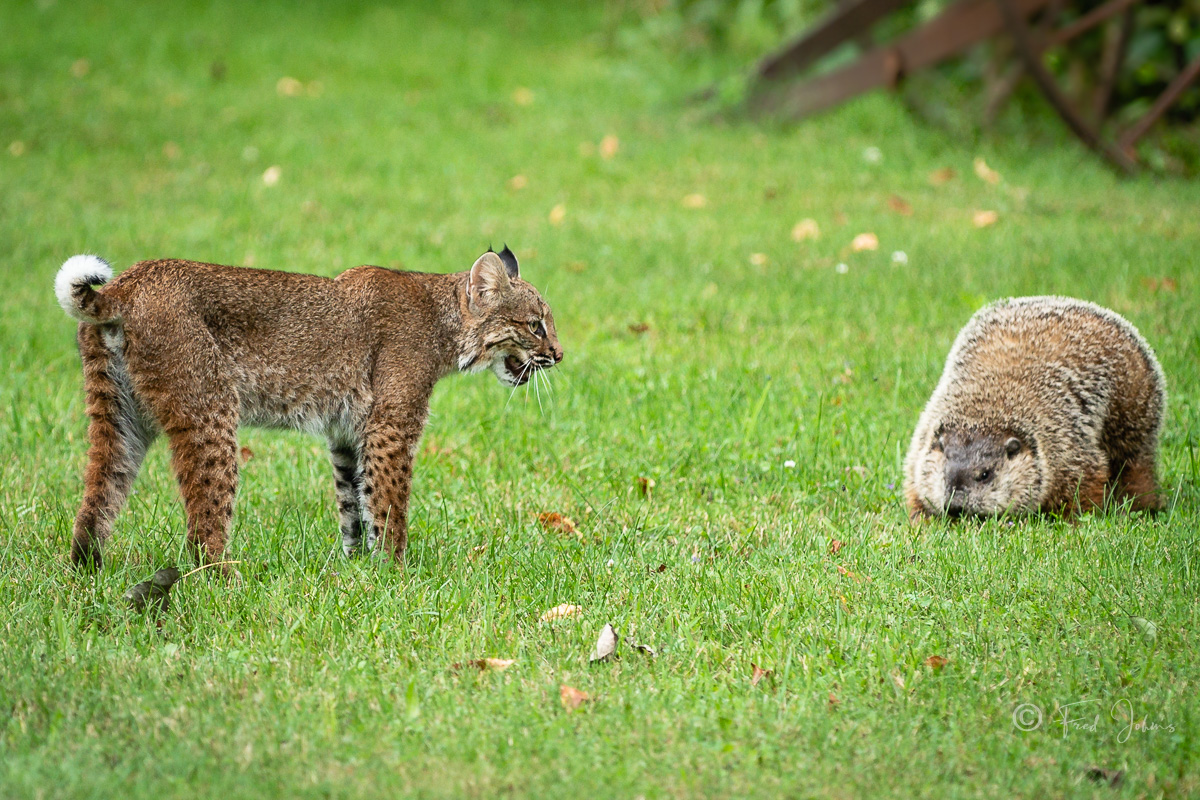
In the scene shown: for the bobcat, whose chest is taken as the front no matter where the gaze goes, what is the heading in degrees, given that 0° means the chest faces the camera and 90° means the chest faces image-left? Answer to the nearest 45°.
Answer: approximately 270°

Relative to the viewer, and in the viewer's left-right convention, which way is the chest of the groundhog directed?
facing the viewer and to the left of the viewer

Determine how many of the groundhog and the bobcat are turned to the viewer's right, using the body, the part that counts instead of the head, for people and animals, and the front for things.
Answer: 1

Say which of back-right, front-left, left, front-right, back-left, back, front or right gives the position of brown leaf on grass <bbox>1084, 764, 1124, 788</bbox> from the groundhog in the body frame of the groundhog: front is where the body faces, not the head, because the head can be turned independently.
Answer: front-left

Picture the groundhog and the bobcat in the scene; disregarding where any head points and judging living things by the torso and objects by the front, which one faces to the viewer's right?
the bobcat

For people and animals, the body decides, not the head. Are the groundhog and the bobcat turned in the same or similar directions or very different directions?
very different directions

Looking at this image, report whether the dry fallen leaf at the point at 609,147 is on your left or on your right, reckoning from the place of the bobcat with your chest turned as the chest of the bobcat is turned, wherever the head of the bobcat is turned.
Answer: on your left

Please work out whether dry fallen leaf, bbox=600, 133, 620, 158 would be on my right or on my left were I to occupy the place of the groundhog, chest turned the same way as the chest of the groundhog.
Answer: on my right

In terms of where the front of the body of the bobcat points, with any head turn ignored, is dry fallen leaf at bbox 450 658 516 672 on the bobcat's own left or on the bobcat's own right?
on the bobcat's own right

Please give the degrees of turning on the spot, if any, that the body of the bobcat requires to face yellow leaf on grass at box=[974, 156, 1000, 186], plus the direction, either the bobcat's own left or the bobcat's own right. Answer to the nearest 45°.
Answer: approximately 45° to the bobcat's own left

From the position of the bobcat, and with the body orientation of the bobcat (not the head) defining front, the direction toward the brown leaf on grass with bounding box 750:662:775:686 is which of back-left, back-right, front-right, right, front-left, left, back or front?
front-right
